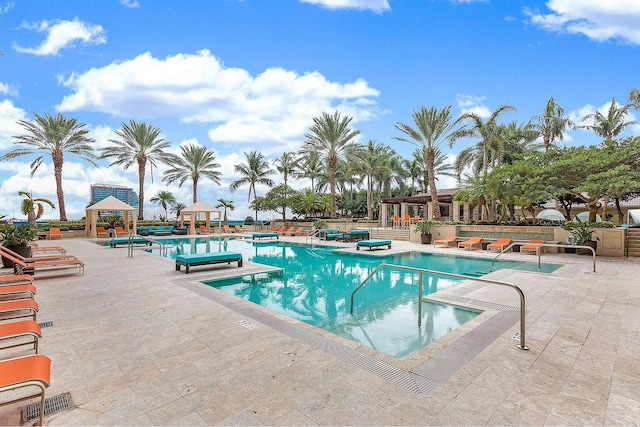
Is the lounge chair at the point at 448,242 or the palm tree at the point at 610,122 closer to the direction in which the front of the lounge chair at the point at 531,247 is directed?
the lounge chair

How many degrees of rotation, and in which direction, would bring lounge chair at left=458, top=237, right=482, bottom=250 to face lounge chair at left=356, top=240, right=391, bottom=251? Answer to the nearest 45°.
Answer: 0° — it already faces it

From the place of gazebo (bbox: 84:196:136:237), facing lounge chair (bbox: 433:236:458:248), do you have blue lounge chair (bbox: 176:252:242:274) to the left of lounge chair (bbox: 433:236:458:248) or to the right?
right

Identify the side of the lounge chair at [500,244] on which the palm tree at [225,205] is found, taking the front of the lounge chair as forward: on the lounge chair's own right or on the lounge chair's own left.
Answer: on the lounge chair's own right

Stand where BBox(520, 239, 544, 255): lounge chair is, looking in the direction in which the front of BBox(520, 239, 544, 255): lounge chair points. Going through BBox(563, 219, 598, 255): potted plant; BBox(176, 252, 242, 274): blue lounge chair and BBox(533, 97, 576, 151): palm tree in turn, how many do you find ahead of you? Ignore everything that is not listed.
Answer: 1

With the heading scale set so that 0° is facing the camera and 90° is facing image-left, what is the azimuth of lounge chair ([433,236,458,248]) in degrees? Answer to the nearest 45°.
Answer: approximately 45°

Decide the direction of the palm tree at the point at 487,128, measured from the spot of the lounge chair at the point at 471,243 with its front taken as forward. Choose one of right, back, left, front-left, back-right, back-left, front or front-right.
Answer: back-right

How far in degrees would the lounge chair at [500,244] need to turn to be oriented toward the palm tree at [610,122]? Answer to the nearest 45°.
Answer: approximately 180°
